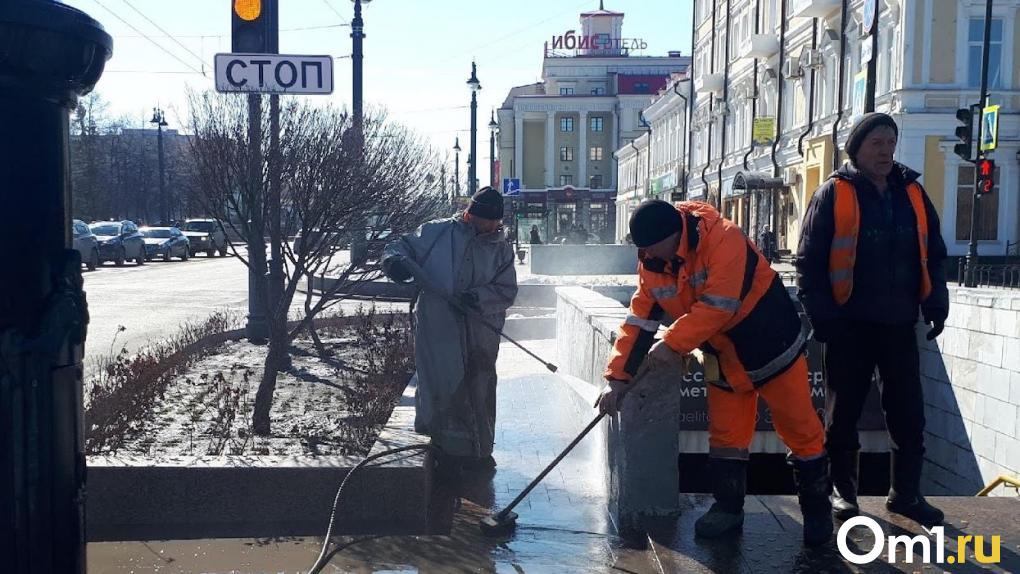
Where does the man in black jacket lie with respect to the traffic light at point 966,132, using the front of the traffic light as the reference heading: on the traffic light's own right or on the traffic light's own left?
on the traffic light's own left

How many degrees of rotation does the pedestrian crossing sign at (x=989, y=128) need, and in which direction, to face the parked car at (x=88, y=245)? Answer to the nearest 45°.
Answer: approximately 45° to its right

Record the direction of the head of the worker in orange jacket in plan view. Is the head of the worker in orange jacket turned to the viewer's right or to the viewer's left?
to the viewer's left

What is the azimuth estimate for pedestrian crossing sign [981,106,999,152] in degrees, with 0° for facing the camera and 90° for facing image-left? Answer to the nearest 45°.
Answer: approximately 45°

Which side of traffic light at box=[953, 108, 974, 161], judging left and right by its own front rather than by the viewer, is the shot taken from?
left

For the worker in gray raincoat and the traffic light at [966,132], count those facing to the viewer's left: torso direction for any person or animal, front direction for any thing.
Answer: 1

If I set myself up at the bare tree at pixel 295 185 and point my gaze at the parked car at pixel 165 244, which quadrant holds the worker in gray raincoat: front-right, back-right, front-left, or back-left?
back-right
